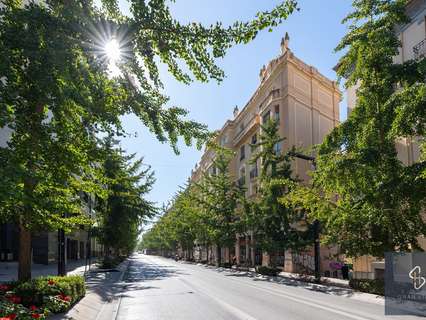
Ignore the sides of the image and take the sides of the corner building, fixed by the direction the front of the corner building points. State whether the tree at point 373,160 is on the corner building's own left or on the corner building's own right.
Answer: on the corner building's own left

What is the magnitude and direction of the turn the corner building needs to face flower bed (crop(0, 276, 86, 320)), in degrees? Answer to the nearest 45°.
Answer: approximately 45° to its left

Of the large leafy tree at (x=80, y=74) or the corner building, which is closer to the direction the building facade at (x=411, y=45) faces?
the large leafy tree

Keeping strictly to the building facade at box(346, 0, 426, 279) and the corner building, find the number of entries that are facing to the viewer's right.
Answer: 0

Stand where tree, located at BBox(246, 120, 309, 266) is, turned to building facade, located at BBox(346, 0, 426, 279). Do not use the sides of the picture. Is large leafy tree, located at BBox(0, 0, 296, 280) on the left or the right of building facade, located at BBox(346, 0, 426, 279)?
right

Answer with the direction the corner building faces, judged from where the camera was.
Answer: facing the viewer and to the left of the viewer

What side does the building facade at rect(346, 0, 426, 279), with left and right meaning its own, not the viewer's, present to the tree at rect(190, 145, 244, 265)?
right

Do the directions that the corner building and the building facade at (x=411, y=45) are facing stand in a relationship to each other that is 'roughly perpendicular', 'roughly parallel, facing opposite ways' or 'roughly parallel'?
roughly parallel

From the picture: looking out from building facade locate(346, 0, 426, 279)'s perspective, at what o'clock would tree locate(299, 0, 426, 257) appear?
The tree is roughly at 11 o'clock from the building facade.

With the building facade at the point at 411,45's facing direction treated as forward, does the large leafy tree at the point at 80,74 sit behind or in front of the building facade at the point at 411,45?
in front

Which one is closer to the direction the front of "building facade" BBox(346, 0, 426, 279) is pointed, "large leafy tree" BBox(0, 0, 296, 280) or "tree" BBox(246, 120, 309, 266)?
the large leafy tree
